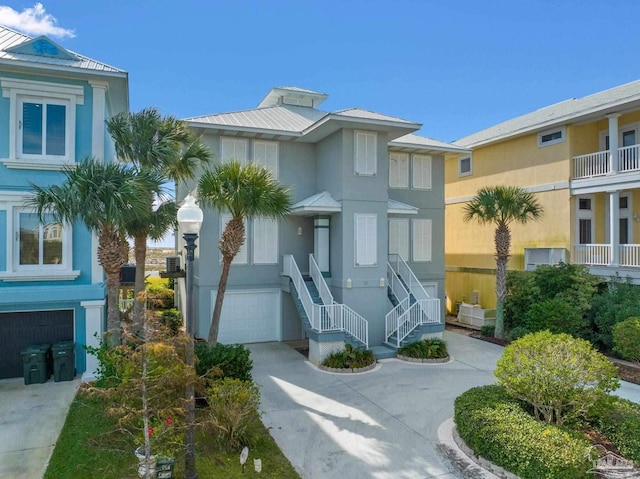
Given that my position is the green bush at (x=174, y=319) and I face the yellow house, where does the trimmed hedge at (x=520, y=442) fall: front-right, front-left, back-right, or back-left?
front-right

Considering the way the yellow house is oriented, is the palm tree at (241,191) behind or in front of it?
in front

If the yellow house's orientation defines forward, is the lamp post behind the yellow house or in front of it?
in front

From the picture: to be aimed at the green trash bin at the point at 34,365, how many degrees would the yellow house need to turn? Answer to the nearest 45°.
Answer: approximately 90° to its right

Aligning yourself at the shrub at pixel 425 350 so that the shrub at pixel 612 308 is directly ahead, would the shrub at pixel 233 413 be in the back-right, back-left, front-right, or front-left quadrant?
back-right

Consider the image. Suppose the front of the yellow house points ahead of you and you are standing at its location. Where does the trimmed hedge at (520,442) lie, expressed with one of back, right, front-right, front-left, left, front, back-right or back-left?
front-left

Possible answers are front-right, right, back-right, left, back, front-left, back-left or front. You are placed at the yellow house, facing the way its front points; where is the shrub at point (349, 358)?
front

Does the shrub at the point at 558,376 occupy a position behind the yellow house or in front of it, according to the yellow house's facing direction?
in front
